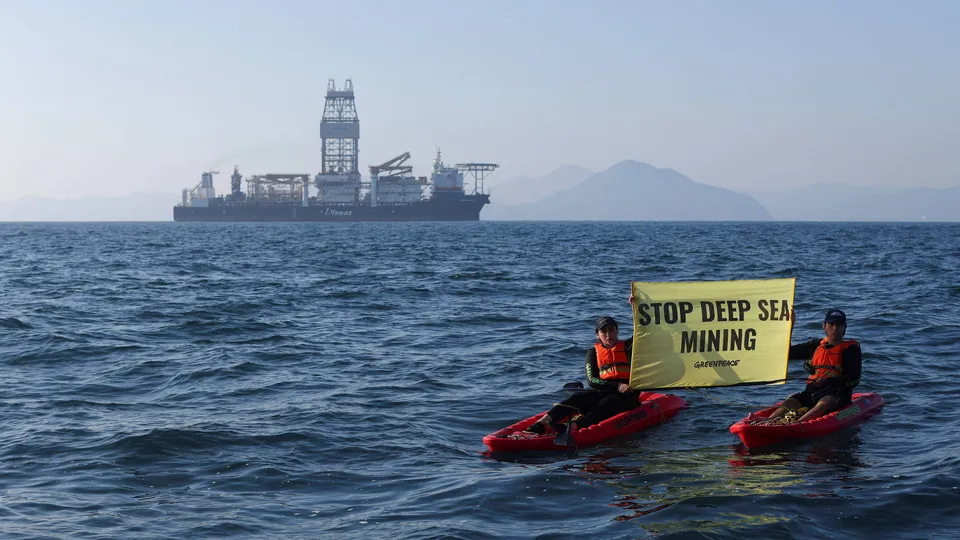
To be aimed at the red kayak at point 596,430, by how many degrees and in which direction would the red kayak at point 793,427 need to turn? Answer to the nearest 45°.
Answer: approximately 45° to its right

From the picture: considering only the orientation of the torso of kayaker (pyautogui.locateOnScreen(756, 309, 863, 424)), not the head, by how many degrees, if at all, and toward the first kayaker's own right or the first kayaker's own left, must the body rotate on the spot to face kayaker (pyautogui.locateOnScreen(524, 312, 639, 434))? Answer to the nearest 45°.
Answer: approximately 45° to the first kayaker's own right

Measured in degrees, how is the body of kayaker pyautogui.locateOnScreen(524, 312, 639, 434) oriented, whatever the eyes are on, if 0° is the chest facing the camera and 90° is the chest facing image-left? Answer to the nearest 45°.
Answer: approximately 45°

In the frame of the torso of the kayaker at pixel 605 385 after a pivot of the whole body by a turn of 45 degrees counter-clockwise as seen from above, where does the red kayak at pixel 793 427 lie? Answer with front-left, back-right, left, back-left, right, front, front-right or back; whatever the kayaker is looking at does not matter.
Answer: left

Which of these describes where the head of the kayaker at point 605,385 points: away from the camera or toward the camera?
toward the camera

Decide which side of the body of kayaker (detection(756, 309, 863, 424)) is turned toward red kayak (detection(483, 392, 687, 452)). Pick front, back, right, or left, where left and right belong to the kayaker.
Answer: front

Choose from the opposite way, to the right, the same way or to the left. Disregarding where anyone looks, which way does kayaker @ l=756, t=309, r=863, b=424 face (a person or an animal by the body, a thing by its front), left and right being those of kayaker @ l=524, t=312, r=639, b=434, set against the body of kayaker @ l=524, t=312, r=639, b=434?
the same way

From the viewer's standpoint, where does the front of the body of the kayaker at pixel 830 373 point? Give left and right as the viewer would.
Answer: facing the viewer and to the left of the viewer

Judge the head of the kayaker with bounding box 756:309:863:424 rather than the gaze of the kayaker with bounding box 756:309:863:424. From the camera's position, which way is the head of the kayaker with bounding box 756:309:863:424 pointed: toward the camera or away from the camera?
toward the camera
